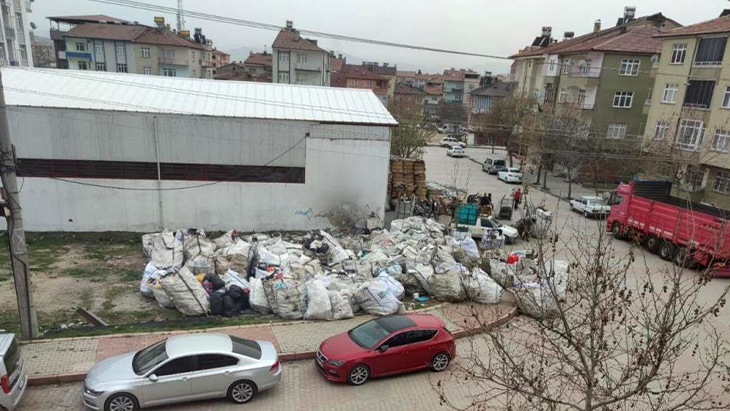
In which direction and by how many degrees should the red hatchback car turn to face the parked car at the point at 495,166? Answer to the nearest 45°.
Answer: approximately 135° to its right

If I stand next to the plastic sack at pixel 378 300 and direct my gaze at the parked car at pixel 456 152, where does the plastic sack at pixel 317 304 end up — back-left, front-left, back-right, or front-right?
back-left

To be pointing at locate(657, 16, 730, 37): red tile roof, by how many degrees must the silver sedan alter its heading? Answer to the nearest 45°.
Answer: approximately 180°

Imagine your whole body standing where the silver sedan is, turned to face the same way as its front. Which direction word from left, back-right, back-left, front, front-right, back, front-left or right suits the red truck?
back

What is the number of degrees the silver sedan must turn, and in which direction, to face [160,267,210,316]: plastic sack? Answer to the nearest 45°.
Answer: approximately 90° to its right

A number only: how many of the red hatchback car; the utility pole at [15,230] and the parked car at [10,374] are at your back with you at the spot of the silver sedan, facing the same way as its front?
1

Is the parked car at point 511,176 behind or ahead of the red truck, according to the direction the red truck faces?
ahead

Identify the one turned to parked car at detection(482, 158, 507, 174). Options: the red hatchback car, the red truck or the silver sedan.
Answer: the red truck

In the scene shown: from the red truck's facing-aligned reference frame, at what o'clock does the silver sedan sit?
The silver sedan is roughly at 8 o'clock from the red truck.

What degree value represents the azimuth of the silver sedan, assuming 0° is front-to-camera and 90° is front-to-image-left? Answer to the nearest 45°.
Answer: approximately 90°

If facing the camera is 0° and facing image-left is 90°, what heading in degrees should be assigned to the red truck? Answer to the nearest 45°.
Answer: approximately 135°
